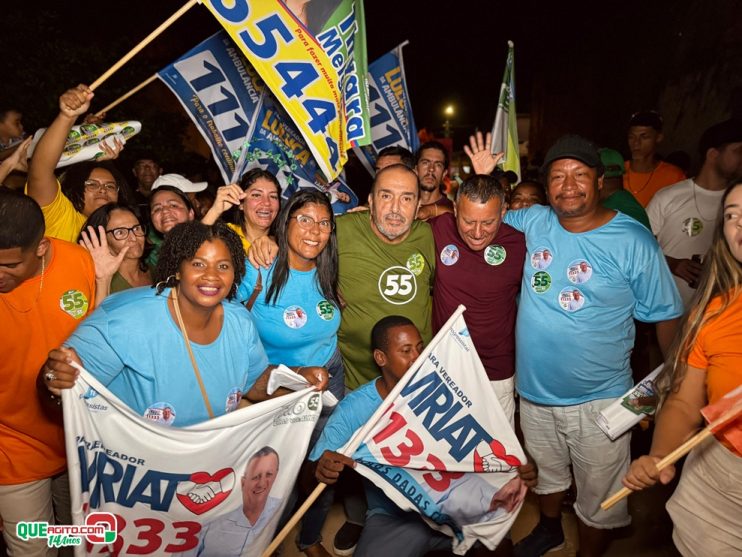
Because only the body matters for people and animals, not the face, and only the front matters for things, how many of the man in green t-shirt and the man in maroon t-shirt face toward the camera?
2

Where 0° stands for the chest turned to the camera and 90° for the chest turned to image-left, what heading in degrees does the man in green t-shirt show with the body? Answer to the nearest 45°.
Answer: approximately 0°

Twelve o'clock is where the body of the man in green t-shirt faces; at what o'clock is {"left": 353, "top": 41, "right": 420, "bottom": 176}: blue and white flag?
The blue and white flag is roughly at 6 o'clock from the man in green t-shirt.
